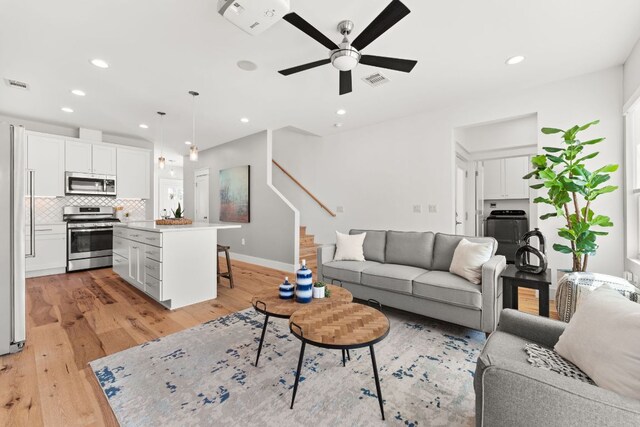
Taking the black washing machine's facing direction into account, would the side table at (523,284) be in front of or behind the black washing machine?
in front

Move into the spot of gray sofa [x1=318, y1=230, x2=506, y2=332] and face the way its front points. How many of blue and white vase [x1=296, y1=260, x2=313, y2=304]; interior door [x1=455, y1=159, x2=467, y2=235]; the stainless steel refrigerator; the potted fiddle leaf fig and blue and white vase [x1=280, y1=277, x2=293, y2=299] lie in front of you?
3

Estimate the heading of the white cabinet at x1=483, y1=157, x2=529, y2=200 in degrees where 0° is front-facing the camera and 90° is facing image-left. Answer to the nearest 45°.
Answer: approximately 0°

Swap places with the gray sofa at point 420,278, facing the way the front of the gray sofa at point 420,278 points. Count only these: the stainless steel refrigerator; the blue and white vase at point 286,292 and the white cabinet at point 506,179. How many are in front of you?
2

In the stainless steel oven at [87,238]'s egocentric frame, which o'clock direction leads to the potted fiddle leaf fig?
The potted fiddle leaf fig is roughly at 11 o'clock from the stainless steel oven.

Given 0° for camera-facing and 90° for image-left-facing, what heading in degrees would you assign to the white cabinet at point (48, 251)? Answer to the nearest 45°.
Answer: approximately 0°

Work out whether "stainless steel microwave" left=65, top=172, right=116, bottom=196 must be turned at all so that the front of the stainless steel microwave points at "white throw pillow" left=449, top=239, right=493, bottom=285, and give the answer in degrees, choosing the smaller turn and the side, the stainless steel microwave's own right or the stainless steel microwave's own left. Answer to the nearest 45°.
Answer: approximately 45° to the stainless steel microwave's own left

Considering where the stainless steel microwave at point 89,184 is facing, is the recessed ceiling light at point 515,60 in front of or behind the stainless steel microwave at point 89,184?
in front

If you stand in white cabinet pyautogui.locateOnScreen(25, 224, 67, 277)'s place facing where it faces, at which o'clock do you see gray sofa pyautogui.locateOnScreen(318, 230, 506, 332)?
The gray sofa is roughly at 11 o'clock from the white cabinet.
